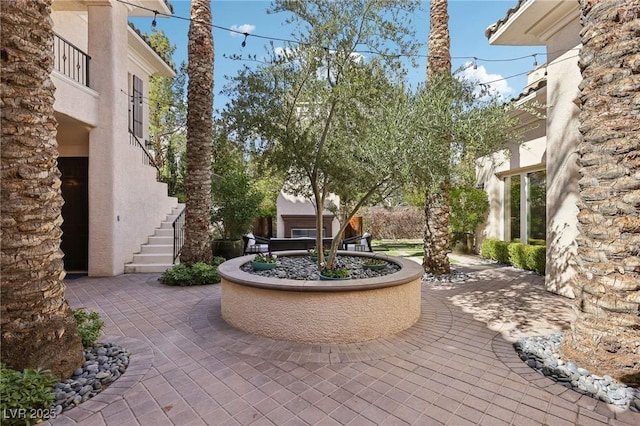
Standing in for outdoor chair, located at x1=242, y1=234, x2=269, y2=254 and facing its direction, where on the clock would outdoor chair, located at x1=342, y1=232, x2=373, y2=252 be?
outdoor chair, located at x1=342, y1=232, x2=373, y2=252 is roughly at 12 o'clock from outdoor chair, located at x1=242, y1=234, x2=269, y2=254.

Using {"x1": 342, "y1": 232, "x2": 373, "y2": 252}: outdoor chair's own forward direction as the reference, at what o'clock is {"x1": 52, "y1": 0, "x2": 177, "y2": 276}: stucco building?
The stucco building is roughly at 11 o'clock from the outdoor chair.

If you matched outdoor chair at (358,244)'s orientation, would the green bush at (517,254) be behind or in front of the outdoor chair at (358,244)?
behind

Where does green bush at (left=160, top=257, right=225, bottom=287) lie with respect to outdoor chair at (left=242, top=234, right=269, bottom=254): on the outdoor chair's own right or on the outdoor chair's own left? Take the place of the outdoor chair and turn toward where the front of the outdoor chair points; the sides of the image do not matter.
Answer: on the outdoor chair's own right

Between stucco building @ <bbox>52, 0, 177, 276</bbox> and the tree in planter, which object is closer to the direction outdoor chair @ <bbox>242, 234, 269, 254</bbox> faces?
the tree in planter

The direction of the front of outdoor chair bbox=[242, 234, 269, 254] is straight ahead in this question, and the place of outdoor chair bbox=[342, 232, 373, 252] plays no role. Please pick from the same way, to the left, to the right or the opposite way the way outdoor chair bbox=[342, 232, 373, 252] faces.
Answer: the opposite way

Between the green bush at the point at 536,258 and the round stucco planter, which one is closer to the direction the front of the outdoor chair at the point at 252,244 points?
the green bush

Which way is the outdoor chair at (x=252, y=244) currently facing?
to the viewer's right

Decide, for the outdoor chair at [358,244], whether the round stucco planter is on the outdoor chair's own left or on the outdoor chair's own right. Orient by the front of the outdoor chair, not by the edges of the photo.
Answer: on the outdoor chair's own left

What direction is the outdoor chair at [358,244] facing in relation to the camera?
to the viewer's left

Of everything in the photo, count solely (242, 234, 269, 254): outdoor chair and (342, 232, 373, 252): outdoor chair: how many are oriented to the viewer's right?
1
